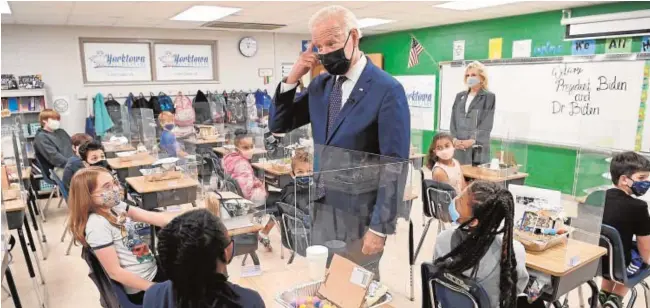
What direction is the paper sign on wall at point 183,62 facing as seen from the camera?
toward the camera

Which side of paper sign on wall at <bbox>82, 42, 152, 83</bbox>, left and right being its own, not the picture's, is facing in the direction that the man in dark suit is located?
front

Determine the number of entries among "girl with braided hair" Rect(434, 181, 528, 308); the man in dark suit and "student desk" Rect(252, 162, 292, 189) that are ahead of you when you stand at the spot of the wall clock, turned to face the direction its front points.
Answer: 3

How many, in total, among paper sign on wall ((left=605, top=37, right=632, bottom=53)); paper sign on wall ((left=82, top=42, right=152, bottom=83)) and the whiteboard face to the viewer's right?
0

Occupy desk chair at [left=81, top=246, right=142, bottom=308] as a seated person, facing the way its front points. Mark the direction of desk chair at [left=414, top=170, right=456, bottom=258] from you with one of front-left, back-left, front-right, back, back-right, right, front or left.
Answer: front

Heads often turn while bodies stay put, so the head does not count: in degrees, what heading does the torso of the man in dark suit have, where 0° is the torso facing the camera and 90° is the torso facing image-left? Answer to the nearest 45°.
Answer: approximately 45°

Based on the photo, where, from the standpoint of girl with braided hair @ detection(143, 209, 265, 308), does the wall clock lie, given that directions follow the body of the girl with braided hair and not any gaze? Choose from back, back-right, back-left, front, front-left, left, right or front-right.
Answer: front-left

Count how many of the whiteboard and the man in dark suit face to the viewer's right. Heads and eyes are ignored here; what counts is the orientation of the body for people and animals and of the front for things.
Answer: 0

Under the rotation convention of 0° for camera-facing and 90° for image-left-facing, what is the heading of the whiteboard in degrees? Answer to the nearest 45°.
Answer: approximately 45°

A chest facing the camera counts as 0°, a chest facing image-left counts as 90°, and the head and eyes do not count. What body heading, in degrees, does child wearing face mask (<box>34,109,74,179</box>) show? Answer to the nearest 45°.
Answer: approximately 315°

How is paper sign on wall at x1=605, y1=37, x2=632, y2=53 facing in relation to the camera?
toward the camera

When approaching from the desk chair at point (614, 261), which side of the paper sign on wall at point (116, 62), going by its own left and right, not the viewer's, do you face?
front
